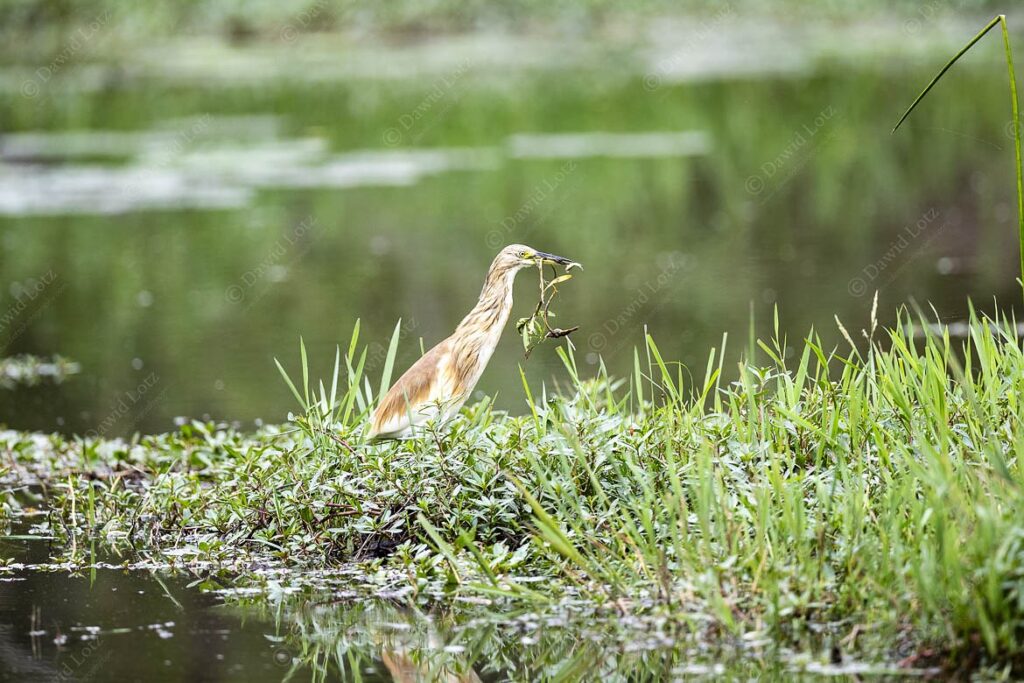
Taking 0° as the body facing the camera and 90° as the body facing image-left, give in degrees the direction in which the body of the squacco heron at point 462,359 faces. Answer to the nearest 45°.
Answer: approximately 270°
